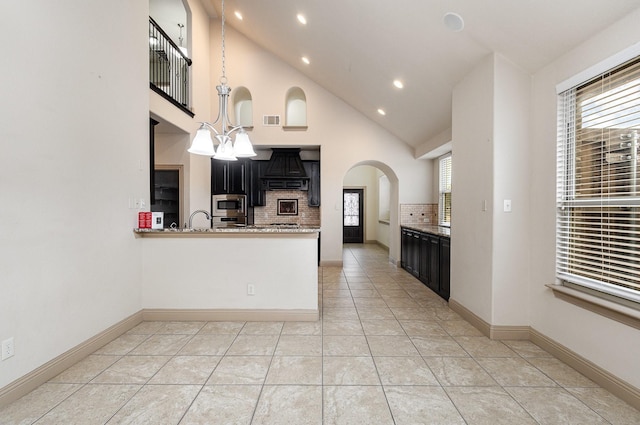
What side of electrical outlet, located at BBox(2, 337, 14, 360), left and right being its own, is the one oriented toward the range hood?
left

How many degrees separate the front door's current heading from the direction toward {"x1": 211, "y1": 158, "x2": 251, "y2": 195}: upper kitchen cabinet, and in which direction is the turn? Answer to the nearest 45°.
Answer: approximately 45° to its right

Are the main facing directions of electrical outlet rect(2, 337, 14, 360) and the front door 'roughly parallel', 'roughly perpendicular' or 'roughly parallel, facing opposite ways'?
roughly perpendicular

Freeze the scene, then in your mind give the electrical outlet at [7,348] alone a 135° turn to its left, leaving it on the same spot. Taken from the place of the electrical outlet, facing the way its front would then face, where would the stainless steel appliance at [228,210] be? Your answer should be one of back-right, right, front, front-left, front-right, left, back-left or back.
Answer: front-right

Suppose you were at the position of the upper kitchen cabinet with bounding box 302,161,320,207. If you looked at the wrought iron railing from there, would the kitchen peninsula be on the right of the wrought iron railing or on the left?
left

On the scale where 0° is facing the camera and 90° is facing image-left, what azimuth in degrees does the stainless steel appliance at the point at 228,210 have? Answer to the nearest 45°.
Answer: approximately 0°

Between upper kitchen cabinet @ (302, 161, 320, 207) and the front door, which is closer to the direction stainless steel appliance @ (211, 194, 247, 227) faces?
the upper kitchen cabinet

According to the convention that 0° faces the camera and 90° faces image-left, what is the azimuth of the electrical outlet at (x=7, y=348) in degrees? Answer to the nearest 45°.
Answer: approximately 315°
